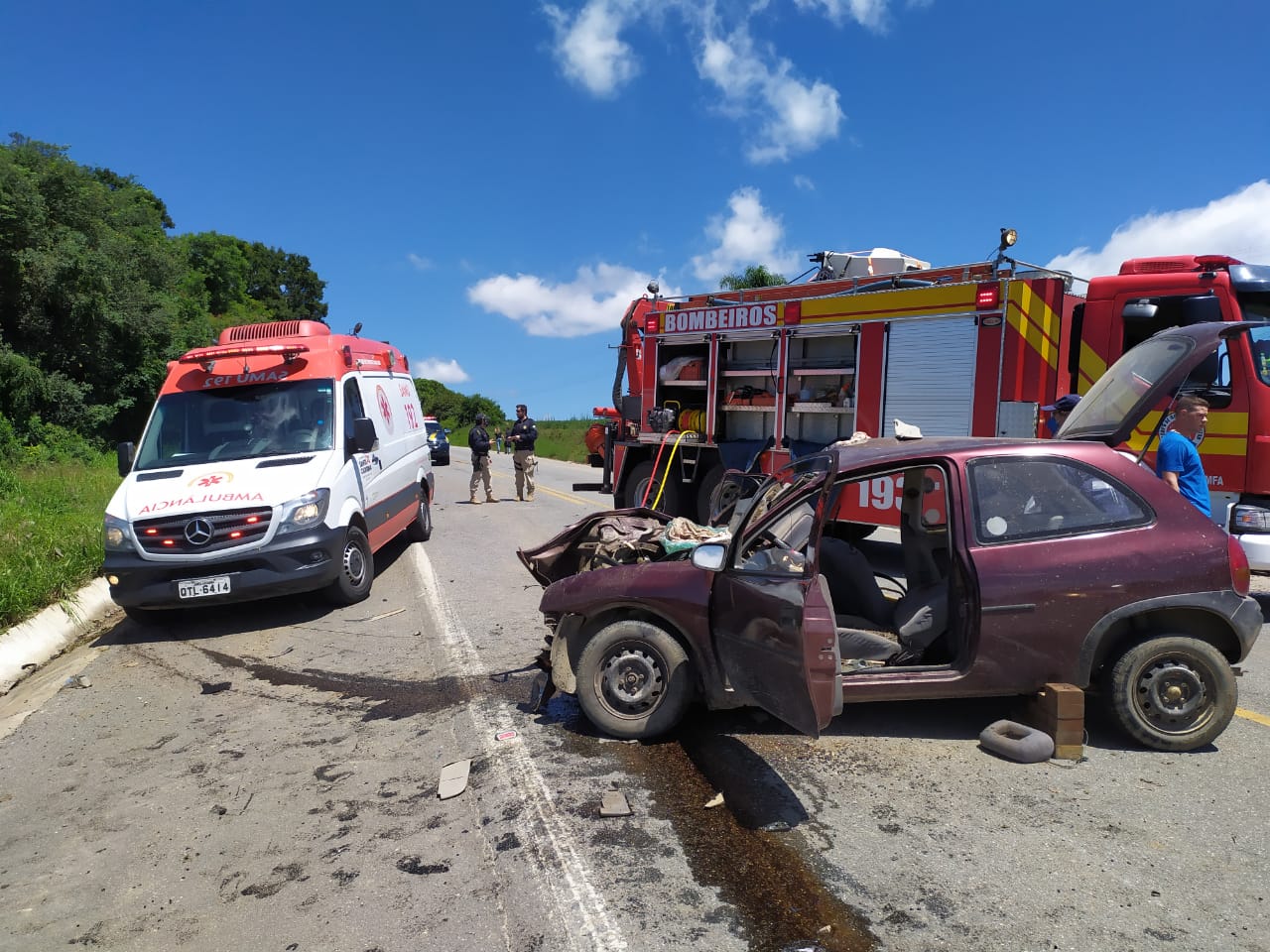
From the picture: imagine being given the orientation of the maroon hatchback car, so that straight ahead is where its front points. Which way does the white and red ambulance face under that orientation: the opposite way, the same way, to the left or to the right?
to the left

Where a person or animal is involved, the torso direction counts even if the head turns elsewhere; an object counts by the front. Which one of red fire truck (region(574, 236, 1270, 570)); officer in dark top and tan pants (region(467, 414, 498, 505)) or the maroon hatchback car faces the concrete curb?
the maroon hatchback car

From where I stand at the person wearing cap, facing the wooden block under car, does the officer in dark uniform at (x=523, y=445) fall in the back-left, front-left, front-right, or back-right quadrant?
back-right

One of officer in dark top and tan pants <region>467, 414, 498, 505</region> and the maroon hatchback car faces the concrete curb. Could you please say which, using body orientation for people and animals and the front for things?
the maroon hatchback car

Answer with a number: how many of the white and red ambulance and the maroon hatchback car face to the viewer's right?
0

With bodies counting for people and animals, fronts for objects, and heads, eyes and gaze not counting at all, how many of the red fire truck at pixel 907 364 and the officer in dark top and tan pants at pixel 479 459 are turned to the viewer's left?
0

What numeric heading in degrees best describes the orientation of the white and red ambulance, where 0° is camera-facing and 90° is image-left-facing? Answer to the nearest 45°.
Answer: approximately 45°

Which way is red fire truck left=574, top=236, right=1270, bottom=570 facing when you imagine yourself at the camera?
facing the viewer and to the right of the viewer

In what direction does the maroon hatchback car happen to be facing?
to the viewer's left

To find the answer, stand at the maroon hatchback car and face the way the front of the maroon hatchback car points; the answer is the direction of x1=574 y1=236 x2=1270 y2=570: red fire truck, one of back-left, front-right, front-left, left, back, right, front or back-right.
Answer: right

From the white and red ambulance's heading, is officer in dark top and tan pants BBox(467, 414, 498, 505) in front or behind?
behind

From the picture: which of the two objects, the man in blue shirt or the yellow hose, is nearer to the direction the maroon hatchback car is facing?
the yellow hose
